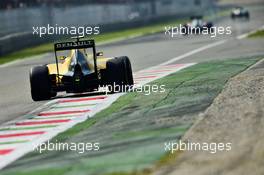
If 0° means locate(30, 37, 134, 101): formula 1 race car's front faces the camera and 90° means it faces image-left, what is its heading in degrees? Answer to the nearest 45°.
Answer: approximately 180°
